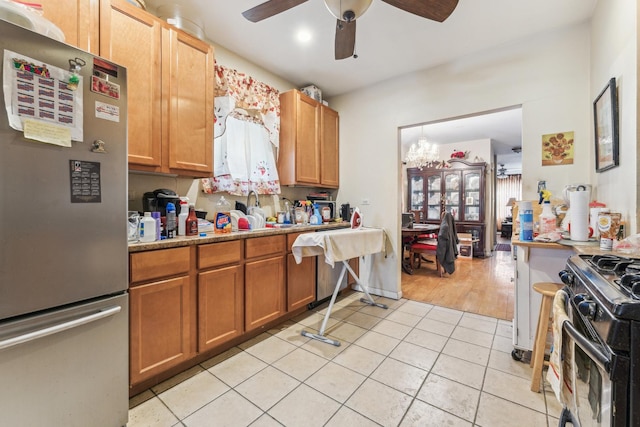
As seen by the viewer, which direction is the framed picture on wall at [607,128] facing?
to the viewer's left

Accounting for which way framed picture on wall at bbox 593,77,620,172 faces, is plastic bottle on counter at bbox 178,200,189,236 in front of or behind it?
in front

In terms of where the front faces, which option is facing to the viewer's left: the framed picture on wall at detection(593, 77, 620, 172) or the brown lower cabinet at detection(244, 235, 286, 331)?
the framed picture on wall

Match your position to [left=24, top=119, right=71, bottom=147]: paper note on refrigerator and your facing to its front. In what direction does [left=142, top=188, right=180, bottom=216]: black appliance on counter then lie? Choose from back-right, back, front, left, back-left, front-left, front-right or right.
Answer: left

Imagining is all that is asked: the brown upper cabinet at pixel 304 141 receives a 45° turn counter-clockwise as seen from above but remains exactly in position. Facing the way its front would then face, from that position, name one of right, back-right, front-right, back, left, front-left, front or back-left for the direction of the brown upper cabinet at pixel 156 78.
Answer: back-right

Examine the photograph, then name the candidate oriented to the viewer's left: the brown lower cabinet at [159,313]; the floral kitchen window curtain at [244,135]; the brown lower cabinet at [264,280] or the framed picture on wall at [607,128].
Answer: the framed picture on wall

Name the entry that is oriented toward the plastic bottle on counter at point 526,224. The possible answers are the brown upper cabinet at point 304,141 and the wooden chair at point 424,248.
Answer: the brown upper cabinet

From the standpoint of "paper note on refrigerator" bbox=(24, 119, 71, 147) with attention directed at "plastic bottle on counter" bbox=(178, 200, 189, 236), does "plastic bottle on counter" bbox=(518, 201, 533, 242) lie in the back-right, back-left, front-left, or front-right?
front-right

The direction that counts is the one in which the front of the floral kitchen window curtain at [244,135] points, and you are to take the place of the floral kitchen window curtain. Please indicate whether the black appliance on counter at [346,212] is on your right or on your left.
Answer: on your left

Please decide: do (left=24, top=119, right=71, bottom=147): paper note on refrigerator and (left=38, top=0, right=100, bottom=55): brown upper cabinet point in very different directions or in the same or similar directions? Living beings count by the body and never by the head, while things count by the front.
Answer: same or similar directions

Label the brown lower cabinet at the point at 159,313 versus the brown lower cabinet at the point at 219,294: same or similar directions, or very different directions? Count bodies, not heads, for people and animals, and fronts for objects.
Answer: same or similar directions

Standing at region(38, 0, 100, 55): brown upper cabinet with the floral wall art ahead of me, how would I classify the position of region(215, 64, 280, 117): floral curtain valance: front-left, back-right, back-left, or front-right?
front-left

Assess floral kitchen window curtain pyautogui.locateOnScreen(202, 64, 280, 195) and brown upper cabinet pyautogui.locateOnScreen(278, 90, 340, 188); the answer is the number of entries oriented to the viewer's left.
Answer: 0

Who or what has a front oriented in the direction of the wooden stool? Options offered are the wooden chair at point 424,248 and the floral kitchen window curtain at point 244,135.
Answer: the floral kitchen window curtain
